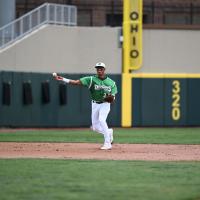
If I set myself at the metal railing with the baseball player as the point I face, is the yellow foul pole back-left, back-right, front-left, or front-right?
front-left

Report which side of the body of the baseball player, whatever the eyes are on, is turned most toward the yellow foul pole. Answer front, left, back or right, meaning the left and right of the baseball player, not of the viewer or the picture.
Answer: back

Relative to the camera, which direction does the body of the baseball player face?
toward the camera

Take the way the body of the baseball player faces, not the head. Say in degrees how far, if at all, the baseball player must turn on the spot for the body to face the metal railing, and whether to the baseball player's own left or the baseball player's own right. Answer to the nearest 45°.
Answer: approximately 180°

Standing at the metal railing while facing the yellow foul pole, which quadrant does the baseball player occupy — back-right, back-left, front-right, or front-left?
front-right
